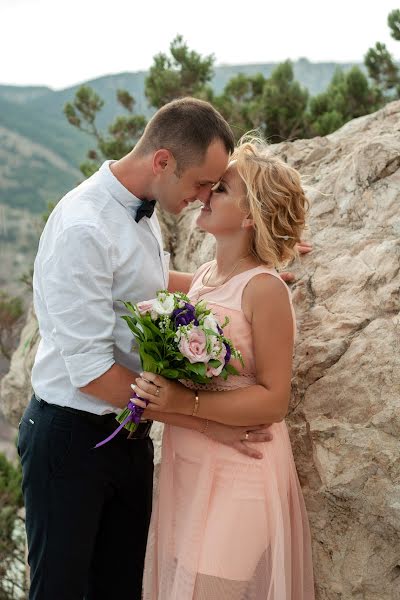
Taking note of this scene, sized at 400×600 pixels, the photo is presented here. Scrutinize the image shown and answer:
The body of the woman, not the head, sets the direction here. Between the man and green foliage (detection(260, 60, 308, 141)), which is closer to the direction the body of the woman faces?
the man

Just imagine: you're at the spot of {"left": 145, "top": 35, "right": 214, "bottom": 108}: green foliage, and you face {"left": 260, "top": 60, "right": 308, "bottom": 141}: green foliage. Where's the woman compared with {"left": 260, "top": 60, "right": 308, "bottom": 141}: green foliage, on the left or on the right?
right

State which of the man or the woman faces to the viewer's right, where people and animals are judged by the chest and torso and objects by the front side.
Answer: the man

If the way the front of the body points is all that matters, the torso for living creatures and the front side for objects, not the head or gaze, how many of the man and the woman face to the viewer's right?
1

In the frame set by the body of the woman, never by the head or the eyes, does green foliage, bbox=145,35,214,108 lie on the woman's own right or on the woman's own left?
on the woman's own right

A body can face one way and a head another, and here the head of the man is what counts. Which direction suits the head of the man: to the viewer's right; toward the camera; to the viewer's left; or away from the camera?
to the viewer's right

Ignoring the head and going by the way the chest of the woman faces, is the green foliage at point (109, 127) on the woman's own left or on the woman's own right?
on the woman's own right

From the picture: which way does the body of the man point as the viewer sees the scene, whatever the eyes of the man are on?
to the viewer's right

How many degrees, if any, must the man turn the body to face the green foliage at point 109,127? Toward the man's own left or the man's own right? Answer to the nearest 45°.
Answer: approximately 90° to the man's own left

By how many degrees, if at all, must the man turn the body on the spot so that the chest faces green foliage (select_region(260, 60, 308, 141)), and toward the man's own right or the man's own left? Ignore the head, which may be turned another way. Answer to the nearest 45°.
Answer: approximately 90° to the man's own left

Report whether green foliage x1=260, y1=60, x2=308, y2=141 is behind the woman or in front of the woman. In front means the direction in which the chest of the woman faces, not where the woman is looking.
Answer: behind

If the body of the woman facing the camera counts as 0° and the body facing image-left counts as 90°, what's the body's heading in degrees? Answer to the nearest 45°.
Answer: approximately 45°
